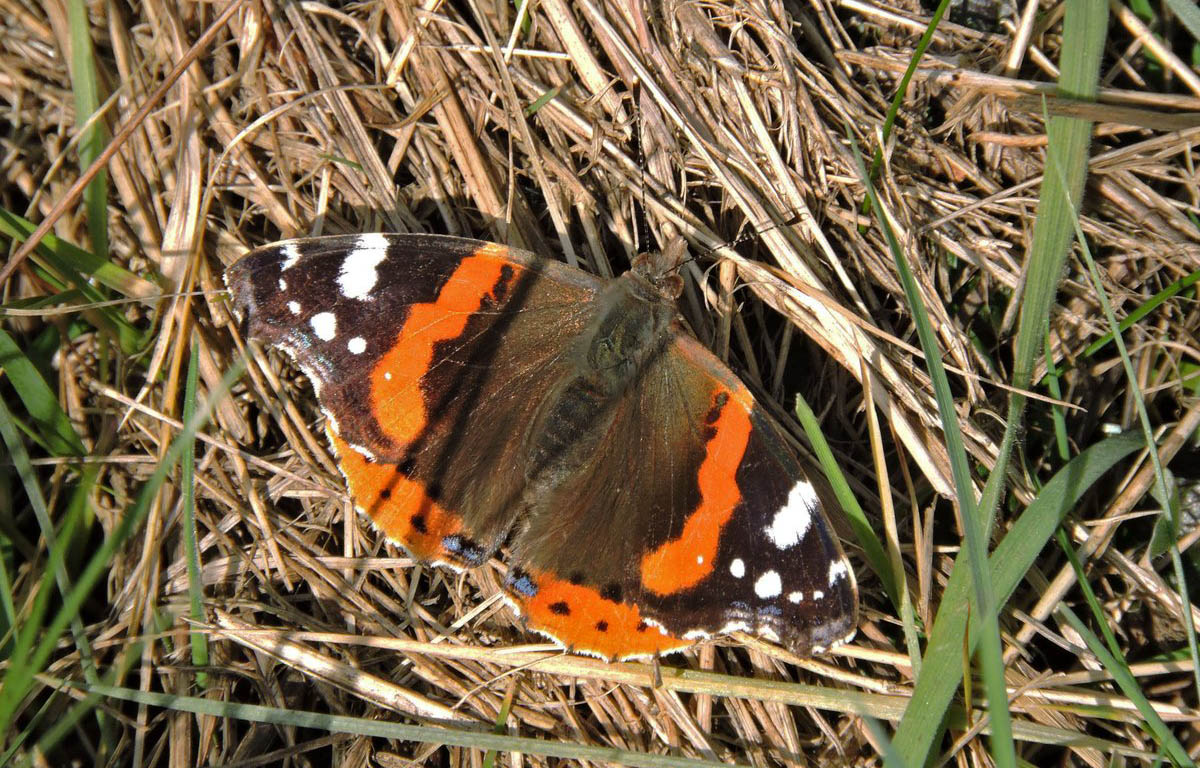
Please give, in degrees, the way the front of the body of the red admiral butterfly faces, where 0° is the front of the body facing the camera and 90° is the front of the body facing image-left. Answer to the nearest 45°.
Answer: approximately 225°

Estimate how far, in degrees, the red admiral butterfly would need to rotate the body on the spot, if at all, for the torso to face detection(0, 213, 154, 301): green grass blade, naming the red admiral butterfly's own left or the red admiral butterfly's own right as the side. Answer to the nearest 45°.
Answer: approximately 90° to the red admiral butterfly's own left

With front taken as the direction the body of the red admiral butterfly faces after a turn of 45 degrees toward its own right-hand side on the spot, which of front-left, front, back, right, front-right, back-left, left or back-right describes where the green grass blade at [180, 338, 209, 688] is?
back

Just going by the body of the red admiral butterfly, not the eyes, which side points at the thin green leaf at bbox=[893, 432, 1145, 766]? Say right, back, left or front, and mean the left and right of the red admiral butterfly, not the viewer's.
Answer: right

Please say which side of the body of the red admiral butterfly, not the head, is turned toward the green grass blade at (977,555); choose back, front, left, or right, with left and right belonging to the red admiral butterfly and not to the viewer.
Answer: right

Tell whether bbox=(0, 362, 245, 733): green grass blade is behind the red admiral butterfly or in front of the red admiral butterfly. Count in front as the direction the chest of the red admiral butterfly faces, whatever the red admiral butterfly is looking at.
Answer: behind

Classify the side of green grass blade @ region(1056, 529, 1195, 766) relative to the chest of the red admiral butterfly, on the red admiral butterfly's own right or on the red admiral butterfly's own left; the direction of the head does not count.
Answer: on the red admiral butterfly's own right
